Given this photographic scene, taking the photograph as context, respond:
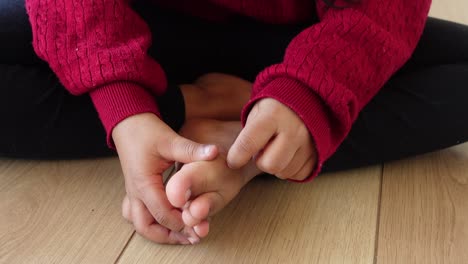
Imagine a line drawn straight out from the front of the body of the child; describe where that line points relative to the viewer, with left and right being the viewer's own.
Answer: facing the viewer
